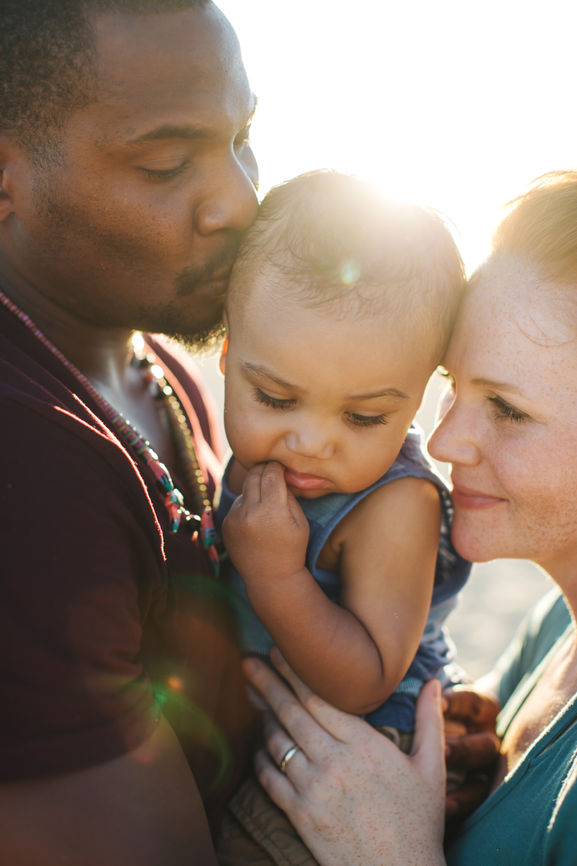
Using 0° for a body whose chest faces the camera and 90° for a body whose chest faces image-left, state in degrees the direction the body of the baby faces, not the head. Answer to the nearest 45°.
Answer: approximately 45°
